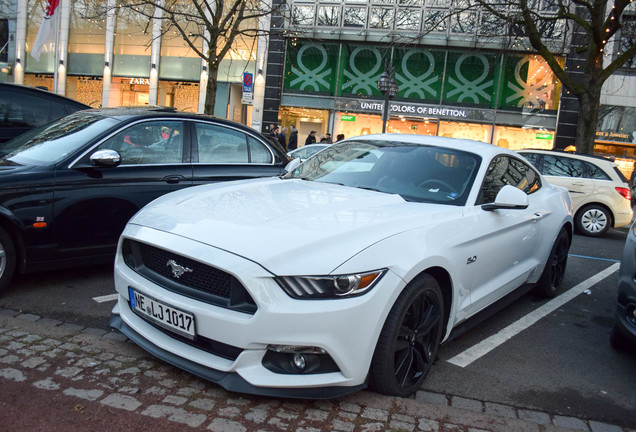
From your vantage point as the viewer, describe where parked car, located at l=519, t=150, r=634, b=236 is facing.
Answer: facing to the left of the viewer

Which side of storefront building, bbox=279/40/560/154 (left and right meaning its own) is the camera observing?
front

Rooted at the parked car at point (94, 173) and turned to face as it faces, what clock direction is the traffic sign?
The traffic sign is roughly at 5 o'clock from the parked car.

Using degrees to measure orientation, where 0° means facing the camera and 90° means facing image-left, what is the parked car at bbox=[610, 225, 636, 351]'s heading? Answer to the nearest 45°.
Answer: approximately 45°

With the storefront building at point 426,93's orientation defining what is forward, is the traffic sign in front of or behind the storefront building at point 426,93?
in front

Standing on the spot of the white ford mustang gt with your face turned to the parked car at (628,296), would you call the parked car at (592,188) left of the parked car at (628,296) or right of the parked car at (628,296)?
left

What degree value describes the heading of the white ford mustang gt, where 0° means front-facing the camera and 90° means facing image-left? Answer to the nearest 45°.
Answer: approximately 45°

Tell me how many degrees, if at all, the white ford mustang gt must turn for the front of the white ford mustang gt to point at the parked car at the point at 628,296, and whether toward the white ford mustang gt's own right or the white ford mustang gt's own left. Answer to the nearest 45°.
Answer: approximately 180°

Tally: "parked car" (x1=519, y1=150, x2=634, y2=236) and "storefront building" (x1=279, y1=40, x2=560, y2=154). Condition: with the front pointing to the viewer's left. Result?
1

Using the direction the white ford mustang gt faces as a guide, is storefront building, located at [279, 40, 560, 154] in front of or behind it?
behind

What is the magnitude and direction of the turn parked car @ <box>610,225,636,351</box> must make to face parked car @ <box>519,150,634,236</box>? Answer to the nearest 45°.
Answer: approximately 135° to its right
